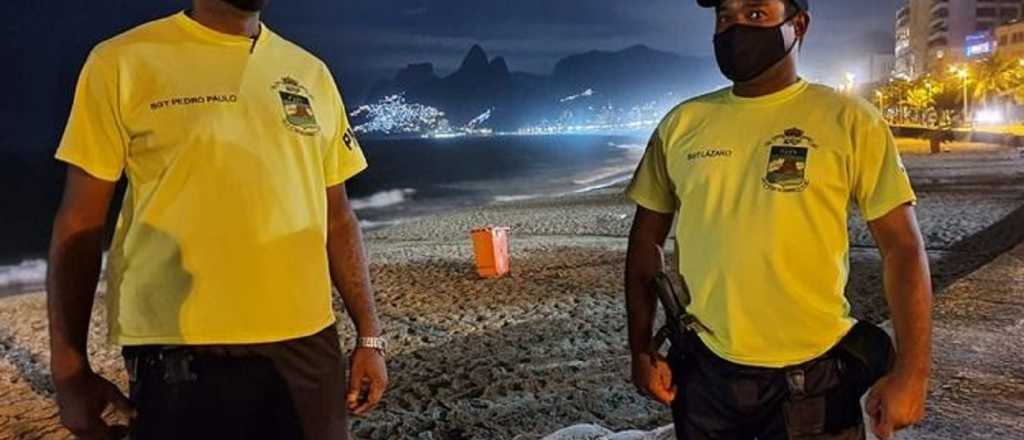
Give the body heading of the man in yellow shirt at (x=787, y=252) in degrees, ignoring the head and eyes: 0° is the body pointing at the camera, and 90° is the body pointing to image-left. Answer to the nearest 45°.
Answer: approximately 0°

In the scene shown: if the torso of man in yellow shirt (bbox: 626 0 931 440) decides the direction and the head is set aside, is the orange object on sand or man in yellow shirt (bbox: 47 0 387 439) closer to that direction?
the man in yellow shirt

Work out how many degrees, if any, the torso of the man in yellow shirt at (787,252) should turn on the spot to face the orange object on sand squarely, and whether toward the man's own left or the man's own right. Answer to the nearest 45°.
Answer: approximately 135° to the man's own right

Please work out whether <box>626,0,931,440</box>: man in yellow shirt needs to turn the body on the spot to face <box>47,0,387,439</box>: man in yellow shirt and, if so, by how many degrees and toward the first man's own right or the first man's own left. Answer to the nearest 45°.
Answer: approximately 45° to the first man's own right
